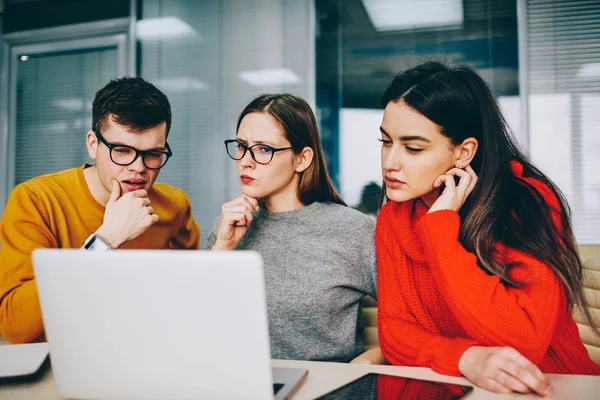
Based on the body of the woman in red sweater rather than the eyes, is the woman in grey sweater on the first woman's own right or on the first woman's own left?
on the first woman's own right

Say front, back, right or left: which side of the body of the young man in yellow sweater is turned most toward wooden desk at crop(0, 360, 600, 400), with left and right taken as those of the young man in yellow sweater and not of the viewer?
front

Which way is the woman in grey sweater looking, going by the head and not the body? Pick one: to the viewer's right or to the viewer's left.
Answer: to the viewer's left

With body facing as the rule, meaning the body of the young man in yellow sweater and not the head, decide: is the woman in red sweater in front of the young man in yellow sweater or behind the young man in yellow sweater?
in front

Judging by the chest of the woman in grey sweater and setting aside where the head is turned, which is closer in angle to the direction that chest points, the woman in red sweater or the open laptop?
the open laptop

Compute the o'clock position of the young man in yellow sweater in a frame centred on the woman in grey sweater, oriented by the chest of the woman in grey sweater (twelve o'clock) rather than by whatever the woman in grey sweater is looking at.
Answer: The young man in yellow sweater is roughly at 2 o'clock from the woman in grey sweater.

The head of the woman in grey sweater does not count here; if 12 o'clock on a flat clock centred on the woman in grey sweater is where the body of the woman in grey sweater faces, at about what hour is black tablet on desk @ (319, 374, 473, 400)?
The black tablet on desk is roughly at 10 o'clock from the woman in grey sweater.

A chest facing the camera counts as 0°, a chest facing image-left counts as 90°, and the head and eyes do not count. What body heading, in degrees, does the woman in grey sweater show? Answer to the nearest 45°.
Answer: approximately 45°

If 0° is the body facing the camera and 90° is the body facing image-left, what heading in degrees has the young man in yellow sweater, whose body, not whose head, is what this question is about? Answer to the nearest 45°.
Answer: approximately 315°

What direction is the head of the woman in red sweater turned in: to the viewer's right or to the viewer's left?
to the viewer's left

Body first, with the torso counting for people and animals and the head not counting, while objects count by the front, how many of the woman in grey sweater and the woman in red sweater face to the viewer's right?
0

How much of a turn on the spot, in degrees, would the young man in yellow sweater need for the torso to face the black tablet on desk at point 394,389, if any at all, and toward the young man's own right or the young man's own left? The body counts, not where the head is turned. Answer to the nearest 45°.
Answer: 0° — they already face it

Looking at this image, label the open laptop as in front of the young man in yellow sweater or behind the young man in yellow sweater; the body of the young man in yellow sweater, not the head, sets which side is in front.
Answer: in front

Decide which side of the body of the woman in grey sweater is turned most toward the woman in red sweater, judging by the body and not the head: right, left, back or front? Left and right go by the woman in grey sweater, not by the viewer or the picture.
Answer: left
